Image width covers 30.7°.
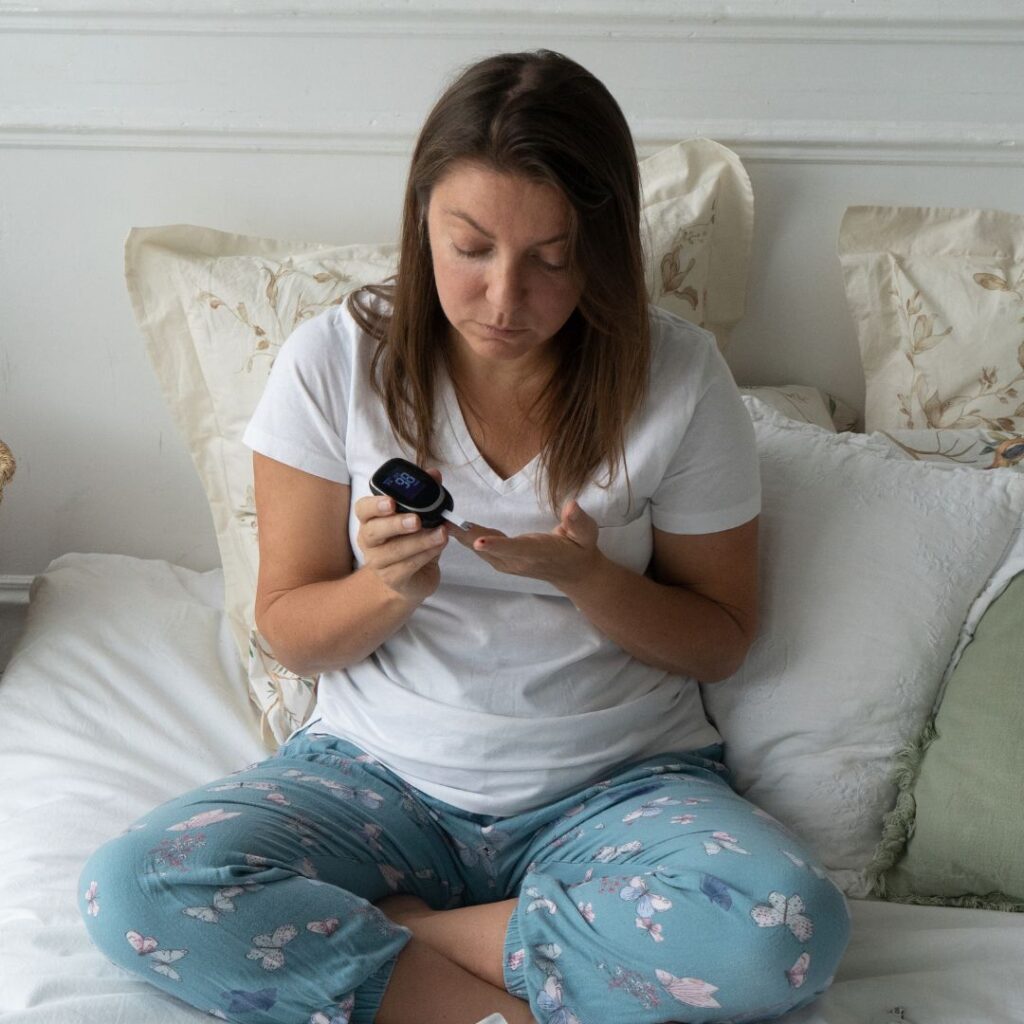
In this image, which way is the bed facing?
toward the camera

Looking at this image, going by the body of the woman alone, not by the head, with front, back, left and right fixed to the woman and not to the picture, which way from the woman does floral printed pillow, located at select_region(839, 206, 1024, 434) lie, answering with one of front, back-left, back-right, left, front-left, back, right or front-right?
back-left

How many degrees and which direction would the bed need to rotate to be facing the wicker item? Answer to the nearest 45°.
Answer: approximately 90° to its right

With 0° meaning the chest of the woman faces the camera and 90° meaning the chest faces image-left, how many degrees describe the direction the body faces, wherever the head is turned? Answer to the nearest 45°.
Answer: approximately 0°

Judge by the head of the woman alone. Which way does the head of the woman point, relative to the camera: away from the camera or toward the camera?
toward the camera

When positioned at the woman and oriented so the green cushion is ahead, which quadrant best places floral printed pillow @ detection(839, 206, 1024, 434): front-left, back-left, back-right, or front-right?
front-left

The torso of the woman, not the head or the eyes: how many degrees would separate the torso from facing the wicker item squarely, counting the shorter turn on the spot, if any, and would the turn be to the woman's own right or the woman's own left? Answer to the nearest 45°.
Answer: approximately 135° to the woman's own right
